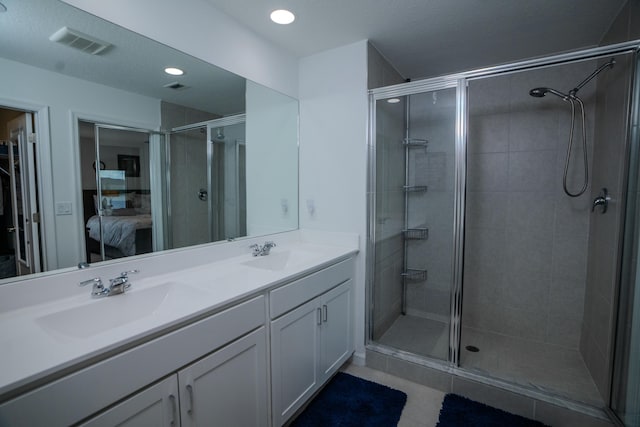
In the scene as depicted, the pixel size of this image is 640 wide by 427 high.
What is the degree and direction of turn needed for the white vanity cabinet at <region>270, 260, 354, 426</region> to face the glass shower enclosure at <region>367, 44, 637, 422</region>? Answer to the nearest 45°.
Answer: approximately 90° to its left

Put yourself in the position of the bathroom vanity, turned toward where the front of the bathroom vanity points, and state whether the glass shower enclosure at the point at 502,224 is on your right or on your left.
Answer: on your left

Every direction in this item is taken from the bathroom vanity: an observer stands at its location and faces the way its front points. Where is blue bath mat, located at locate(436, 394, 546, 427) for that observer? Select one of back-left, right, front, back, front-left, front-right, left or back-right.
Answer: front-left

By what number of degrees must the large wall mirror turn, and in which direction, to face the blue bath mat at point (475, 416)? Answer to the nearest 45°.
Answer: approximately 45° to its left

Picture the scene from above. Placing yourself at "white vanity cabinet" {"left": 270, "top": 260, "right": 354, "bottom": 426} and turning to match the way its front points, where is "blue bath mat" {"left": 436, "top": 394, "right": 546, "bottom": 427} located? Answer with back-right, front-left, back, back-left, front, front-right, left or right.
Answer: front-left

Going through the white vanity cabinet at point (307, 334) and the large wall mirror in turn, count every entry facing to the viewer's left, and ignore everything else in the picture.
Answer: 0

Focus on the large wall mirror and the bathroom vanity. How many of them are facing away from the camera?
0

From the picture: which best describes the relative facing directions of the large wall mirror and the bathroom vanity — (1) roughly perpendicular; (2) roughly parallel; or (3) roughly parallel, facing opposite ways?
roughly parallel

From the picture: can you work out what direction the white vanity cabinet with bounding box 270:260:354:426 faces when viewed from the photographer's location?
facing the viewer and to the right of the viewer
